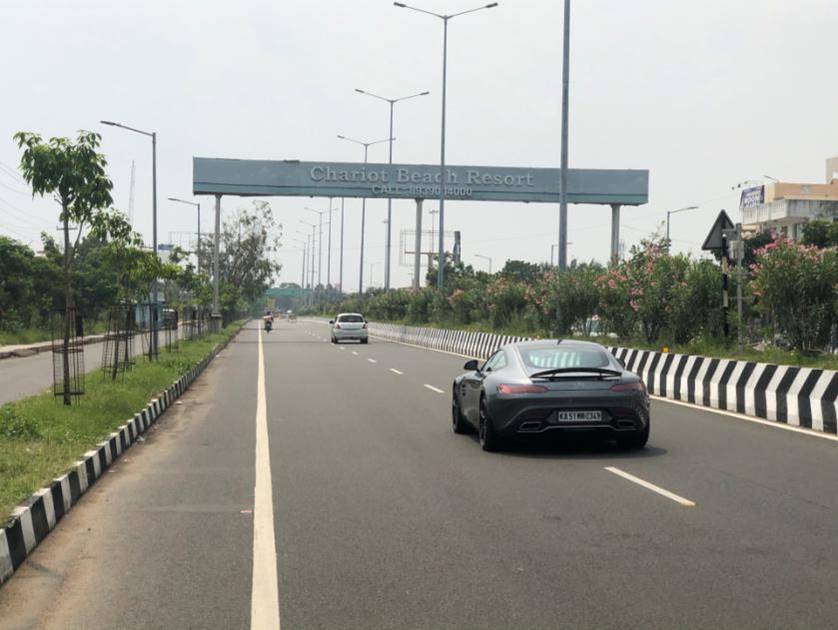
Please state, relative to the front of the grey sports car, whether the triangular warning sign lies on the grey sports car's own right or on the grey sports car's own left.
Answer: on the grey sports car's own right

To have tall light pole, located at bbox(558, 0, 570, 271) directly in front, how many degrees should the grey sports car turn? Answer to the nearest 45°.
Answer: approximately 45° to its right

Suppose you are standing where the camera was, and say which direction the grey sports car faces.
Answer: facing away from the viewer and to the left of the viewer

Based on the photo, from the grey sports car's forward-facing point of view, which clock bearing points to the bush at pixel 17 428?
The bush is roughly at 10 o'clock from the grey sports car.
